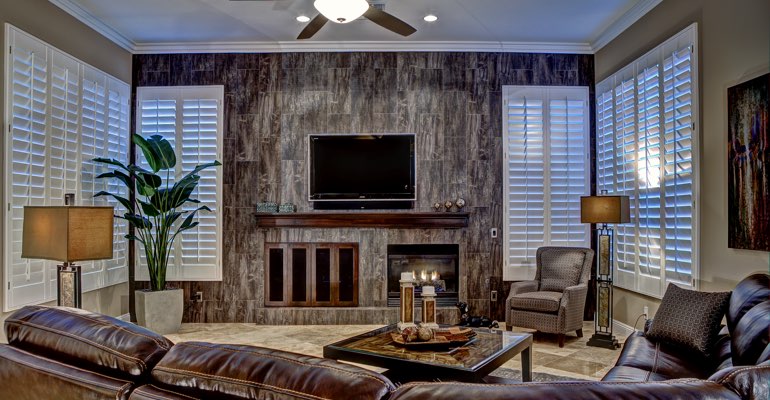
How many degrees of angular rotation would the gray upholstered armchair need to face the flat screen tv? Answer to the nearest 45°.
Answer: approximately 45° to its right

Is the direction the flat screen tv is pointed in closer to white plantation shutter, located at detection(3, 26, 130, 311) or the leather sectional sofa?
the leather sectional sofa

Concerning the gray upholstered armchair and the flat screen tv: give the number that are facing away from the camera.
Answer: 0

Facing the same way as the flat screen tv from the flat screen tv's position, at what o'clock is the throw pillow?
The throw pillow is roughly at 11 o'clock from the flat screen tv.

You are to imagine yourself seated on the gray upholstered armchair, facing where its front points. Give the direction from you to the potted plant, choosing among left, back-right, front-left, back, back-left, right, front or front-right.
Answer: front-right

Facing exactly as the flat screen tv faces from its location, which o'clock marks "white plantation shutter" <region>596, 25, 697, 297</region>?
The white plantation shutter is roughly at 10 o'clock from the flat screen tv.

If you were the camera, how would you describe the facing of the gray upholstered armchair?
facing the viewer and to the left of the viewer

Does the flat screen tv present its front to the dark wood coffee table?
yes

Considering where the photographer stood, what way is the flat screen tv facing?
facing the viewer

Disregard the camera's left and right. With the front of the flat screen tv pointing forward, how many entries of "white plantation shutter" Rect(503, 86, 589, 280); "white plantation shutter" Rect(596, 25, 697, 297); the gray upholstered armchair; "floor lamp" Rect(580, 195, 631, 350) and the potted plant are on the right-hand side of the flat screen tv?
1

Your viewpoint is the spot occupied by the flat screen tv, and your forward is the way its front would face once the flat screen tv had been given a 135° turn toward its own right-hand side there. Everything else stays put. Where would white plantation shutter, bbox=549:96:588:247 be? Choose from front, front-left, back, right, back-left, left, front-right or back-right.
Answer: back-right

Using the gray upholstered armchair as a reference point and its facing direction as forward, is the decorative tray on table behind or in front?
in front

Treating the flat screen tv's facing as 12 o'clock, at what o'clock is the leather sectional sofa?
The leather sectional sofa is roughly at 12 o'clock from the flat screen tv.

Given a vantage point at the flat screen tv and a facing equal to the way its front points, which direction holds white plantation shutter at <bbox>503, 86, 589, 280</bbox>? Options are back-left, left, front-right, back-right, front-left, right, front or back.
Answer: left

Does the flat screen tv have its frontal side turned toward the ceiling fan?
yes
